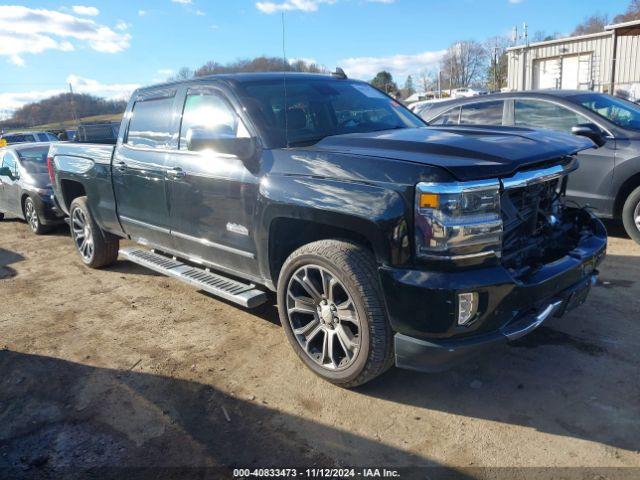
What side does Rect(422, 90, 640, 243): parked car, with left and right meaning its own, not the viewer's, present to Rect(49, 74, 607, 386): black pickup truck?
right

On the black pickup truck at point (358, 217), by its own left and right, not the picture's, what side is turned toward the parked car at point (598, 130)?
left

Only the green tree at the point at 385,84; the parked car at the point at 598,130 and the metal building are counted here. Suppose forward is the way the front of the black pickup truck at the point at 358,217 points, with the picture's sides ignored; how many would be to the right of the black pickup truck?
0

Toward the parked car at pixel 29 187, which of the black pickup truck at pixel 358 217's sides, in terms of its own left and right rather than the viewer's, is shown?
back

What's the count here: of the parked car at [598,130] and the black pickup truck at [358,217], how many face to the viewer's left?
0

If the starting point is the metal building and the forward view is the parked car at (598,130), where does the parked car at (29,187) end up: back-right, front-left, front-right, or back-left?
front-right

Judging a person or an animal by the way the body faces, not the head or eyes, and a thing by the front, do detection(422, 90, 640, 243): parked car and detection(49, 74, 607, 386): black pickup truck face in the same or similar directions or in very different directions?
same or similar directions

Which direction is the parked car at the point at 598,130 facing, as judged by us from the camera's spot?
facing the viewer and to the right of the viewer
